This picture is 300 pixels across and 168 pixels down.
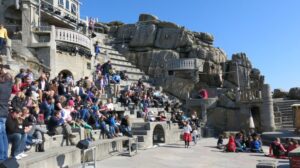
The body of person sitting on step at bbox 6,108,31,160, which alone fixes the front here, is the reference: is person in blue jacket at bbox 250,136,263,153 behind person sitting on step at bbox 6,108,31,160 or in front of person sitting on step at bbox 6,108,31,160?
in front

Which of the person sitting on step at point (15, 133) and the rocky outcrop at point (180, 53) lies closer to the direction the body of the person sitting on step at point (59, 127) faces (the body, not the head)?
the rocky outcrop

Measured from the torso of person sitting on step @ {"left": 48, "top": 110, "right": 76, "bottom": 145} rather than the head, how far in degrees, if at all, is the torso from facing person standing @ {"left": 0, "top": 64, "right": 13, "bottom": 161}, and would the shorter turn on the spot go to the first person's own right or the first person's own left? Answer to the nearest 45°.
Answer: approximately 90° to the first person's own right

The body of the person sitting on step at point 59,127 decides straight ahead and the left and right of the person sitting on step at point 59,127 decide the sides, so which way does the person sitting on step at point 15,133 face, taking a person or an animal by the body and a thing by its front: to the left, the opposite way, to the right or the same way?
the same way

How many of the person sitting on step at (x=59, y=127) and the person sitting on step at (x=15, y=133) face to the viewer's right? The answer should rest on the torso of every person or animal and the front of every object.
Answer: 2

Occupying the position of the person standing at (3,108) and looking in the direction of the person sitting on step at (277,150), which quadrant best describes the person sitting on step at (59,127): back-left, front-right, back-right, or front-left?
front-left

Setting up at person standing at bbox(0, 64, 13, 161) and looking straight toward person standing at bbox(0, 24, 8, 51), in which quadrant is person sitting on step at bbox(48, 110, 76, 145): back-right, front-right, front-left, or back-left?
front-right

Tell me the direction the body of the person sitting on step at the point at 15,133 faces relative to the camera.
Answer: to the viewer's right

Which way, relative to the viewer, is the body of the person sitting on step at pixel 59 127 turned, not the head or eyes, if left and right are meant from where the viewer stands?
facing to the right of the viewer

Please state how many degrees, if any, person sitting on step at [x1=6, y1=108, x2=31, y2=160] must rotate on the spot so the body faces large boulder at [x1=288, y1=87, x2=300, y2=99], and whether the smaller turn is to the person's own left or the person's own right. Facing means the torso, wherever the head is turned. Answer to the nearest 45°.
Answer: approximately 45° to the person's own left
